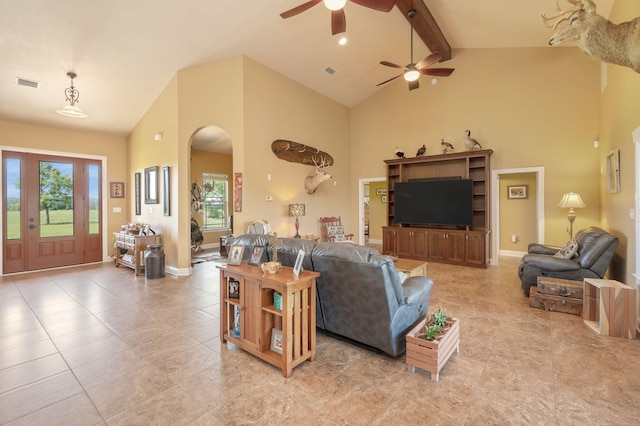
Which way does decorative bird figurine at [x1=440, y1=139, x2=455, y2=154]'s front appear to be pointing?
to the viewer's left

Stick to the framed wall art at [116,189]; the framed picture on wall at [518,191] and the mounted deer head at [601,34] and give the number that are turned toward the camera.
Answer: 2

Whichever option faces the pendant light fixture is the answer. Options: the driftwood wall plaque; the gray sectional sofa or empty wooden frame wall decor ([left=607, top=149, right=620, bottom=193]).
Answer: the empty wooden frame wall decor

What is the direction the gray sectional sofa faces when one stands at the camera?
facing away from the viewer and to the right of the viewer

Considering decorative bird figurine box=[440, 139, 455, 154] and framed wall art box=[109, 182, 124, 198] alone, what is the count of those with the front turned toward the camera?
1

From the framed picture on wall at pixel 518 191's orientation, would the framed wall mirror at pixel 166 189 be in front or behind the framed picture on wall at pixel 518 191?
in front

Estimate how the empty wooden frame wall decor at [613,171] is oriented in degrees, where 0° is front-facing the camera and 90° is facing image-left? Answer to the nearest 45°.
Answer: approximately 45°

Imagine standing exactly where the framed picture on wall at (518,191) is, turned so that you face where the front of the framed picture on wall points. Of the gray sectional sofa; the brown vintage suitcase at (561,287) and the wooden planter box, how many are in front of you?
3

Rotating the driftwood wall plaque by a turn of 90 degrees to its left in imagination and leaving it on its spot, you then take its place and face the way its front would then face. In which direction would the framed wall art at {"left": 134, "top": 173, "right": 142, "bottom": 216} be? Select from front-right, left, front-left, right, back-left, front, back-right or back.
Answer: back-left
